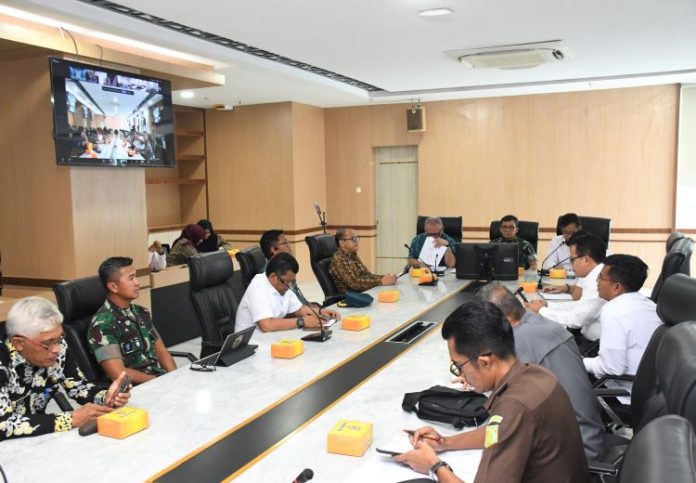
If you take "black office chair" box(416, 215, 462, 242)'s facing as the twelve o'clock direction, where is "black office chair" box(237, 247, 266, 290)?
"black office chair" box(237, 247, 266, 290) is roughly at 1 o'clock from "black office chair" box(416, 215, 462, 242).

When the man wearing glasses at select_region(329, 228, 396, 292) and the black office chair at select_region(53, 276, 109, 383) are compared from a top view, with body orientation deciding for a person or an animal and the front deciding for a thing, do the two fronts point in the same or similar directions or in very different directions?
same or similar directions

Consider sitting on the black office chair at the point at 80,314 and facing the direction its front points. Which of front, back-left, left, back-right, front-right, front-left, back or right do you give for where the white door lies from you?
left

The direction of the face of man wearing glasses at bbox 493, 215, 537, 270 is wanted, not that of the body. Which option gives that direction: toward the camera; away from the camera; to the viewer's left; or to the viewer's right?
toward the camera

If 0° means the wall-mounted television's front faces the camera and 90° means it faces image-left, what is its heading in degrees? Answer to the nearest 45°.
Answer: approximately 315°

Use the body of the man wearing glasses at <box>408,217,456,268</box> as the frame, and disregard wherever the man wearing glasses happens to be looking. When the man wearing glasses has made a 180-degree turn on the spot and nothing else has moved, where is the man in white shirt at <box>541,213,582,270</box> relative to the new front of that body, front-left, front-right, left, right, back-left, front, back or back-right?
right

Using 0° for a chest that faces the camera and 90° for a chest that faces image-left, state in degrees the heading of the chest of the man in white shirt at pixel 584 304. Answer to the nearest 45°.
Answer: approximately 90°

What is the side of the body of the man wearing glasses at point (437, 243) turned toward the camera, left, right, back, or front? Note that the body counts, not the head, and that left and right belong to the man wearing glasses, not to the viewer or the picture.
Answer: front

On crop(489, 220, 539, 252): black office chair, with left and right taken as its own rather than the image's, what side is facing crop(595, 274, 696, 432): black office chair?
front

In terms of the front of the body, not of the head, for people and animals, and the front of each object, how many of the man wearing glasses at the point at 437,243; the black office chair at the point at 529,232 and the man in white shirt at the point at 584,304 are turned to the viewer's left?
1

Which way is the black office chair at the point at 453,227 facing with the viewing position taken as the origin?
facing the viewer

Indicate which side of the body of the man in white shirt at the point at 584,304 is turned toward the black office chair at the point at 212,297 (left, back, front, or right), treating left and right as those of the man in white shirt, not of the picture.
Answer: front

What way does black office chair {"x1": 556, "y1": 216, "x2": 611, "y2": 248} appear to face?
toward the camera

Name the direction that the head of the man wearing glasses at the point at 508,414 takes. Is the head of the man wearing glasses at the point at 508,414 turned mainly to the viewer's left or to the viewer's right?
to the viewer's left

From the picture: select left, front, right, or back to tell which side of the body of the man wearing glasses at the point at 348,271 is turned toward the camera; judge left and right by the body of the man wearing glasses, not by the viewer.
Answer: right

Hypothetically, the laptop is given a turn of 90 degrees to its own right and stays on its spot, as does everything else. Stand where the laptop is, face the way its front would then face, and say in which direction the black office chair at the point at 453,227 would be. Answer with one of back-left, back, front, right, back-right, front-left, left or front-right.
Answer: front

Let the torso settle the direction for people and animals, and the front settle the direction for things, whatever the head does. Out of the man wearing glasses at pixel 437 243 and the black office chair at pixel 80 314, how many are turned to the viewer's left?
0
